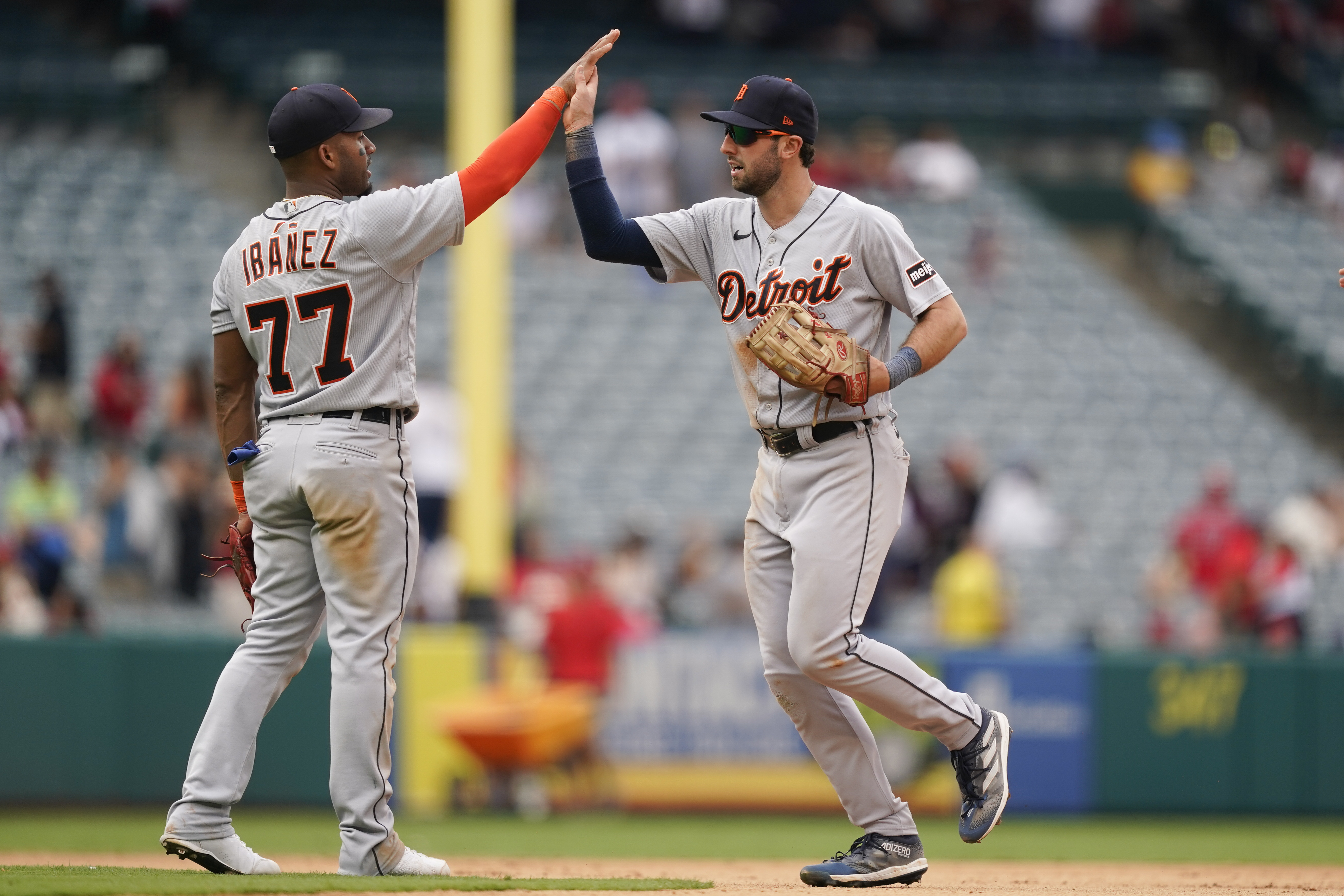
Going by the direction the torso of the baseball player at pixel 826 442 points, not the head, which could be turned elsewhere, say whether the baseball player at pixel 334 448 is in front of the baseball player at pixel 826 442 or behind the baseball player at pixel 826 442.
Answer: in front

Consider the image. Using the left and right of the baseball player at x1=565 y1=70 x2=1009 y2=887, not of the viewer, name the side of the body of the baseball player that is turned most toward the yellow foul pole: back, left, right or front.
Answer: right

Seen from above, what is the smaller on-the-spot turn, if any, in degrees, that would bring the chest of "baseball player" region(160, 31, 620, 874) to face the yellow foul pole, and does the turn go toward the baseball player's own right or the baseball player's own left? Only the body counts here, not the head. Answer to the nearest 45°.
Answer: approximately 45° to the baseball player's own left

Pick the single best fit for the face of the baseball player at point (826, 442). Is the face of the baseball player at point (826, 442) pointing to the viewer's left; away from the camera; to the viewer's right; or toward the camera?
to the viewer's left

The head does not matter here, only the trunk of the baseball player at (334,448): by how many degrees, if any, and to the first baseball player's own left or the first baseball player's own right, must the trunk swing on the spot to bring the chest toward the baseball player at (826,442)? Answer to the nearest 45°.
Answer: approximately 45° to the first baseball player's own right

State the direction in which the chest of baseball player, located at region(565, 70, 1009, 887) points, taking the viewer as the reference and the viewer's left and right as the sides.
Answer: facing the viewer and to the left of the viewer

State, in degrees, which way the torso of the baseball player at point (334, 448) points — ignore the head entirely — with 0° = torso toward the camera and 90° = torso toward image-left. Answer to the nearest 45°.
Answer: approximately 225°

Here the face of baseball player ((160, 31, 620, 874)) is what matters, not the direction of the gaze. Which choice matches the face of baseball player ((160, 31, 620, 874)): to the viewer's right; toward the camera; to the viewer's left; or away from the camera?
to the viewer's right

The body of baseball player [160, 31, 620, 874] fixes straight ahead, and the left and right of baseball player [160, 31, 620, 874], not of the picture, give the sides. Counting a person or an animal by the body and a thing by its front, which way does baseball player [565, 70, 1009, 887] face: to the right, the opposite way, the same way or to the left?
the opposite way
